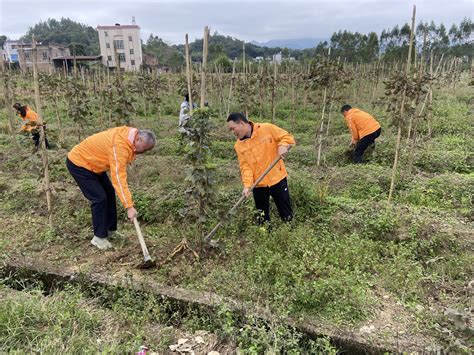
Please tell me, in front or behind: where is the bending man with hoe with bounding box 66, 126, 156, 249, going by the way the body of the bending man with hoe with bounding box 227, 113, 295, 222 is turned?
in front

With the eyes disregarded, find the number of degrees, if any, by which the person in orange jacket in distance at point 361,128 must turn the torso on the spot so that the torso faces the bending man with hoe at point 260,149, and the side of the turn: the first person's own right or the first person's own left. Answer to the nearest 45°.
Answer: approximately 90° to the first person's own left

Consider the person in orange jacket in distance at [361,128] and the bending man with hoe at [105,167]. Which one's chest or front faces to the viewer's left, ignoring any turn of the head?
the person in orange jacket in distance

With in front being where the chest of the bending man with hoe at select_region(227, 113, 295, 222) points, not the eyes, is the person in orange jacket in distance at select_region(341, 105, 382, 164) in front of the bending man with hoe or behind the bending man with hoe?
behind

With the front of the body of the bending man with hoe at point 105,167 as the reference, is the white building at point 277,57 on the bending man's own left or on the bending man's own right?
on the bending man's own left

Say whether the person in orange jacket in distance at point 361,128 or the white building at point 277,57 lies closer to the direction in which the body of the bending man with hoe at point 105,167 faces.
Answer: the person in orange jacket in distance

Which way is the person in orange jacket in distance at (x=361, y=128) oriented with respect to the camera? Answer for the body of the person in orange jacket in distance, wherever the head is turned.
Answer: to the viewer's left

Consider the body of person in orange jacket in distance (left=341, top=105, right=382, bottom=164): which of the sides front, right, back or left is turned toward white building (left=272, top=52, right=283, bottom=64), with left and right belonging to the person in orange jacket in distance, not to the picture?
right

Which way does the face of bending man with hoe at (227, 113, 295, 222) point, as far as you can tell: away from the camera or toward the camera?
toward the camera

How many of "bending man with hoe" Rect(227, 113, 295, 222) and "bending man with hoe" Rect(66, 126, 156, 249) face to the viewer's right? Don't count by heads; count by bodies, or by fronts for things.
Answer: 1

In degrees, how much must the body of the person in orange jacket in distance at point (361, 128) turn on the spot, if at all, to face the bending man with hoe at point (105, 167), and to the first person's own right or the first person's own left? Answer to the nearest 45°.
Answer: approximately 45° to the first person's own left

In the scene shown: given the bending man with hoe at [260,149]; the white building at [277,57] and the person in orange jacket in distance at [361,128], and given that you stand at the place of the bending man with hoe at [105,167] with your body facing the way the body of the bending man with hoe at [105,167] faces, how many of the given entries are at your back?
0

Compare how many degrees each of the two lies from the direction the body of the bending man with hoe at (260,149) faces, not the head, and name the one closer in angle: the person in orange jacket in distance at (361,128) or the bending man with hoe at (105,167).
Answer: the bending man with hoe

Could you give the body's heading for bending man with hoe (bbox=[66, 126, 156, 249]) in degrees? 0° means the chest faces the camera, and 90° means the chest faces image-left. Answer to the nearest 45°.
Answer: approximately 270°
